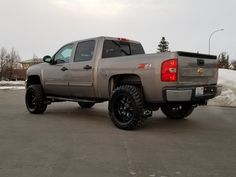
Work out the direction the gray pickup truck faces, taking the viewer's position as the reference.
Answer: facing away from the viewer and to the left of the viewer

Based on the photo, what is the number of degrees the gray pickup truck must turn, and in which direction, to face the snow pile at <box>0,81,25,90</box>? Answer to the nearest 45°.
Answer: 0° — it already faces it
